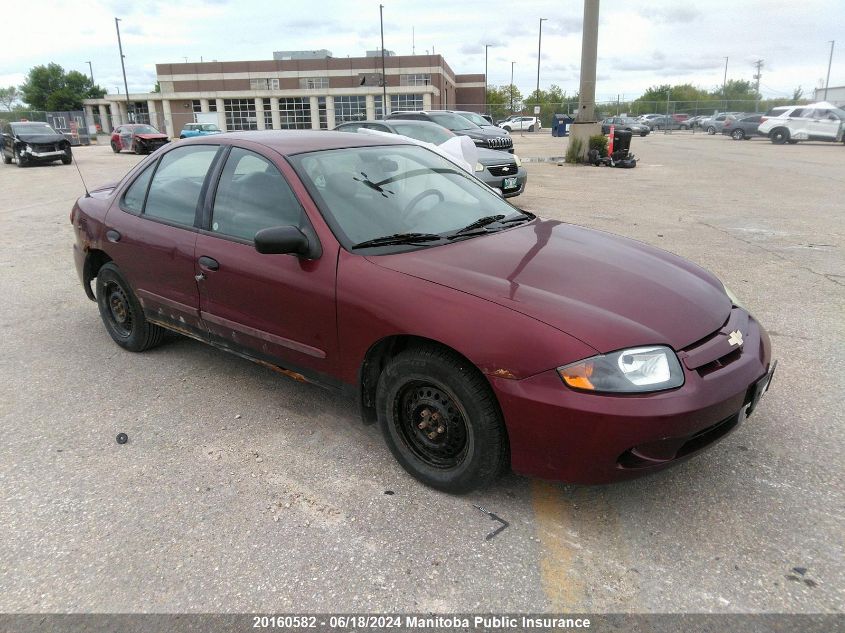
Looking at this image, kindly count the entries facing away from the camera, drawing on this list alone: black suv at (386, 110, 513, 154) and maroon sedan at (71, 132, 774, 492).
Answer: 0

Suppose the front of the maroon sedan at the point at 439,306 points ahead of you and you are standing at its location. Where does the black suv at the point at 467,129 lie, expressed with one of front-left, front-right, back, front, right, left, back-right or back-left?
back-left

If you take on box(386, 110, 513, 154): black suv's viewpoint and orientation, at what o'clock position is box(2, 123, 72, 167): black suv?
box(2, 123, 72, 167): black suv is roughly at 5 o'clock from box(386, 110, 513, 154): black suv.

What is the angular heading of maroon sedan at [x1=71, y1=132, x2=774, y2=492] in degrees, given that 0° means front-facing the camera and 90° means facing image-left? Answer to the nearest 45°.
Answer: approximately 315°

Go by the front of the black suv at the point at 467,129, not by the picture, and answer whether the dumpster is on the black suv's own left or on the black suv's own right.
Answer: on the black suv's own left

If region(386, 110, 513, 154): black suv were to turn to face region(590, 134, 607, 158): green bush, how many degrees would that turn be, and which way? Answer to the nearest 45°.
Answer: approximately 90° to its left

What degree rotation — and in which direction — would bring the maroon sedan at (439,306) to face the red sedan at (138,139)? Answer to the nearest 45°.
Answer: approximately 180°

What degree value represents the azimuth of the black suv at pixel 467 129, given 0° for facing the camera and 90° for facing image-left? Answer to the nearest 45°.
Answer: approximately 315°

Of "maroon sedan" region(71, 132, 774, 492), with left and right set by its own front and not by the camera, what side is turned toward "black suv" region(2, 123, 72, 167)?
back
